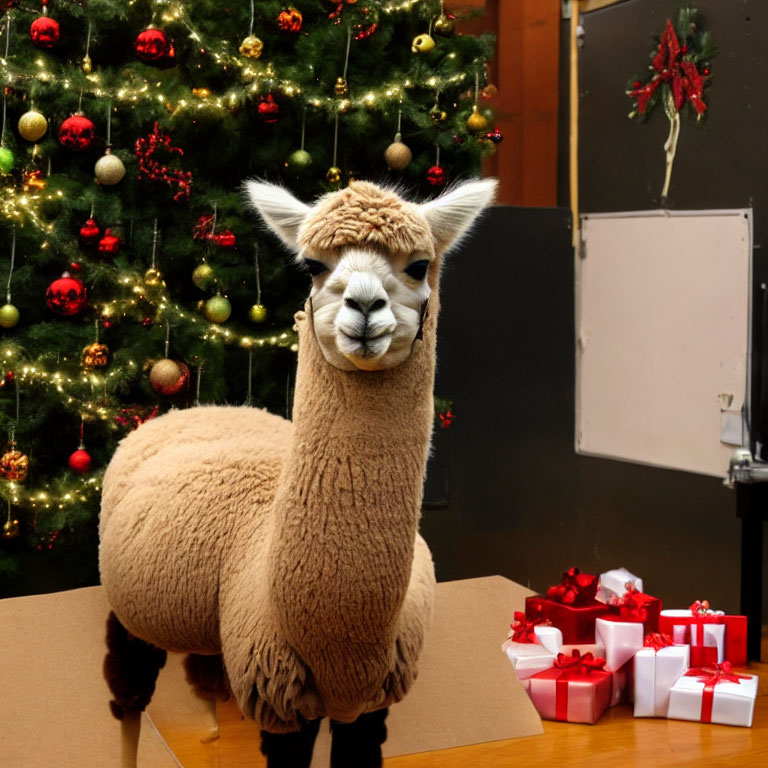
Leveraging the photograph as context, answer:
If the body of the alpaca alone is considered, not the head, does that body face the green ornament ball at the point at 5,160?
no

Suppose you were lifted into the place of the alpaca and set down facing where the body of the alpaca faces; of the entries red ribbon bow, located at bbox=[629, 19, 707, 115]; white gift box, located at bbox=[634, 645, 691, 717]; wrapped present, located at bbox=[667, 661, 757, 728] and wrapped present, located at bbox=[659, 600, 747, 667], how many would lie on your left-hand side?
4

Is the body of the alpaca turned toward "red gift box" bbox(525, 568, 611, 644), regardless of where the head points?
no

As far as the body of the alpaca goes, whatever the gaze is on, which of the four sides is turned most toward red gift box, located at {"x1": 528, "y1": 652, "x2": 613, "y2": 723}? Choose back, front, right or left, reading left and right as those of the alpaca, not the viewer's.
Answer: left

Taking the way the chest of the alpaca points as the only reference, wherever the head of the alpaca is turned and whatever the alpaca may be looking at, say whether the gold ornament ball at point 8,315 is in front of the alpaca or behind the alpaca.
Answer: behind

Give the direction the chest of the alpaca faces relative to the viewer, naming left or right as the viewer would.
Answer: facing the viewer and to the right of the viewer

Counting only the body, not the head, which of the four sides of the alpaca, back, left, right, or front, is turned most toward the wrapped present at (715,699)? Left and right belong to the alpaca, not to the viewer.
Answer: left

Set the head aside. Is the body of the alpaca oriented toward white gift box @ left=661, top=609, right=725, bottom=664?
no

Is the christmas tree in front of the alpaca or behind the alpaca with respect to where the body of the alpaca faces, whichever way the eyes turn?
behind

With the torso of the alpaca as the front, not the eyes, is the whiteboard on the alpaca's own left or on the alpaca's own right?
on the alpaca's own left

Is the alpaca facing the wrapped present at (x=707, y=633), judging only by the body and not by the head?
no

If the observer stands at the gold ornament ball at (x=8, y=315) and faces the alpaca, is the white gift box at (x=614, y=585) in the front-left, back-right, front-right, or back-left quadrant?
front-left

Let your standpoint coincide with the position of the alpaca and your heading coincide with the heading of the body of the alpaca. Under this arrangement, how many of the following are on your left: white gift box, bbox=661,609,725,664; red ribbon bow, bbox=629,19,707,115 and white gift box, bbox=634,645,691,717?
3
